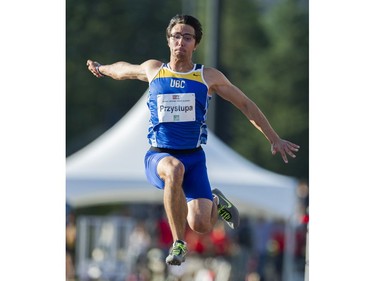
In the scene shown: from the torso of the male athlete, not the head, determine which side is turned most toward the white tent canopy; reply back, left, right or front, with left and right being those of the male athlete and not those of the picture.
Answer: back

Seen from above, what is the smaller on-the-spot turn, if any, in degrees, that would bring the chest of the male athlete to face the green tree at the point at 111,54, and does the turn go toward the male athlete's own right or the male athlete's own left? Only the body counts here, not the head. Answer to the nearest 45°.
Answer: approximately 180°

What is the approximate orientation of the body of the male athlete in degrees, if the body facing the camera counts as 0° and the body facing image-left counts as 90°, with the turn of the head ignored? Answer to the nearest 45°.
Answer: approximately 0°
